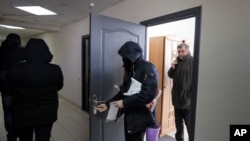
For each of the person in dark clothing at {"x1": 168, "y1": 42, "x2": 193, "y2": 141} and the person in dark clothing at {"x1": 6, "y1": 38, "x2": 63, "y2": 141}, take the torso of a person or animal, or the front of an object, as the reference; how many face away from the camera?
1

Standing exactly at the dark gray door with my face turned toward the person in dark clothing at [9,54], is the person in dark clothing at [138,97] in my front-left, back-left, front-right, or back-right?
back-left

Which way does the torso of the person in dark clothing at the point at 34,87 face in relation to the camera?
away from the camera

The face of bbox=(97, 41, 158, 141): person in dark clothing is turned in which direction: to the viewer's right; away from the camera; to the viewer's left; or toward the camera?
to the viewer's left

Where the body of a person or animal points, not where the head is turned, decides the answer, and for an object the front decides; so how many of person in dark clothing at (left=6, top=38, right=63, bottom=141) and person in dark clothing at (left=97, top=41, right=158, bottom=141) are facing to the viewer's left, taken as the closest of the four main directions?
1

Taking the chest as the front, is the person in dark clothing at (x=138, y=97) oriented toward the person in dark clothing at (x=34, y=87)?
yes

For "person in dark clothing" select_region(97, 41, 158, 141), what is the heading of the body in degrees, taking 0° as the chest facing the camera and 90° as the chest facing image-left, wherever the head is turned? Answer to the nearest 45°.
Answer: approximately 90°

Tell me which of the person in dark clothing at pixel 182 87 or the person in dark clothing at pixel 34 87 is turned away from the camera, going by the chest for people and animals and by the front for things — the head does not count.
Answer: the person in dark clothing at pixel 34 87
